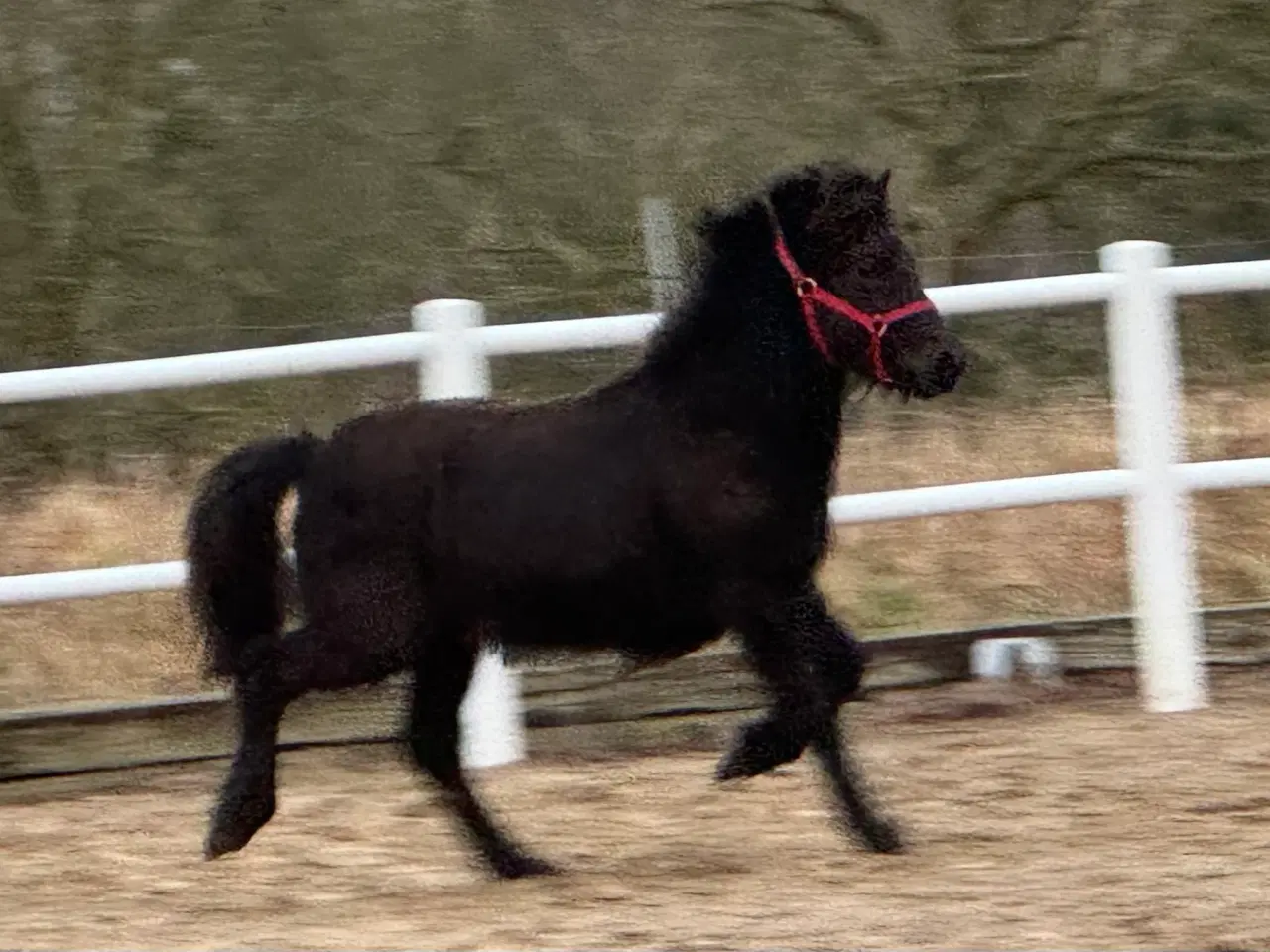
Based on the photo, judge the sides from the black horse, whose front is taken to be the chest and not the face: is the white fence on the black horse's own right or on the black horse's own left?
on the black horse's own left

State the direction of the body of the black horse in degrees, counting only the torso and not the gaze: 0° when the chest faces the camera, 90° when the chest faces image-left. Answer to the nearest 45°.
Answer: approximately 270°
